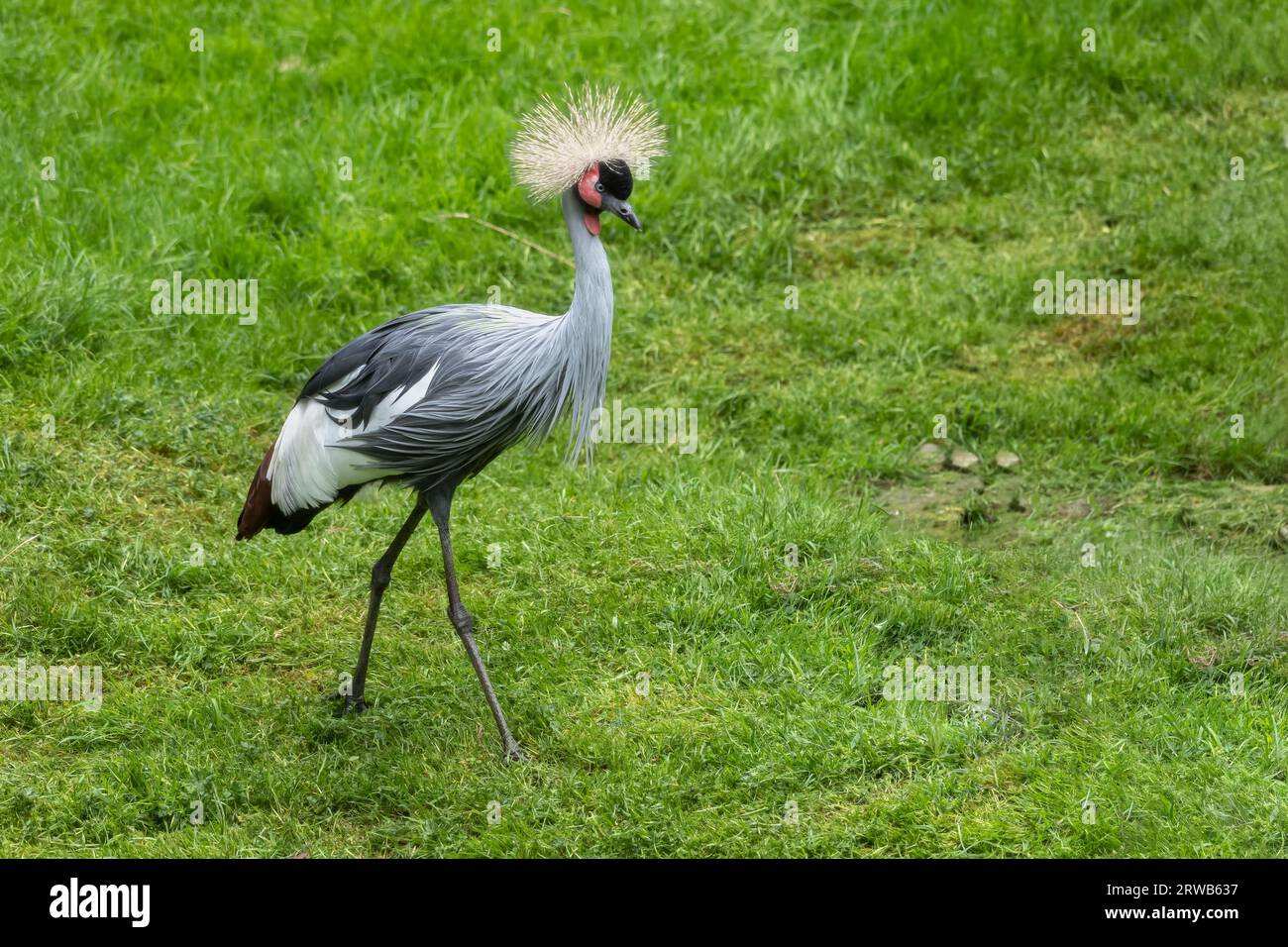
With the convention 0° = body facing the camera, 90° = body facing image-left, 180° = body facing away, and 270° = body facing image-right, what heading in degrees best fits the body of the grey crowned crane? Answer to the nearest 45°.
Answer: approximately 270°
